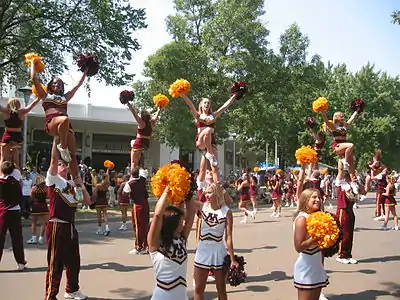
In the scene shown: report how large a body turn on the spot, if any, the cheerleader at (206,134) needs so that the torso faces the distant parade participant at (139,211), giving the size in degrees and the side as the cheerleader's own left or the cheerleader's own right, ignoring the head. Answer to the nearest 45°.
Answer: approximately 135° to the cheerleader's own right

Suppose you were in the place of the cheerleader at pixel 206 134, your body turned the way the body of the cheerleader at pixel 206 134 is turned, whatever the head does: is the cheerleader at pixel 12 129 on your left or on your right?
on your right

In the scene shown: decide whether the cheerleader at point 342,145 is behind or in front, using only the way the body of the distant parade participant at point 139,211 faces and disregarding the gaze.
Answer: behind

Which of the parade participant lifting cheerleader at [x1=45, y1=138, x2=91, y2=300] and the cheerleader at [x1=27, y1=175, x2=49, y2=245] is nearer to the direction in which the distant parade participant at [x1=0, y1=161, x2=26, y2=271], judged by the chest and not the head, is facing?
the cheerleader

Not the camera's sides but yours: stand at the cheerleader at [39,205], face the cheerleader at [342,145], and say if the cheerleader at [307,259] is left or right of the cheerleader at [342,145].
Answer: right

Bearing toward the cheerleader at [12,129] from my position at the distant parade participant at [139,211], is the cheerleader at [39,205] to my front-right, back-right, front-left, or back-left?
front-right
